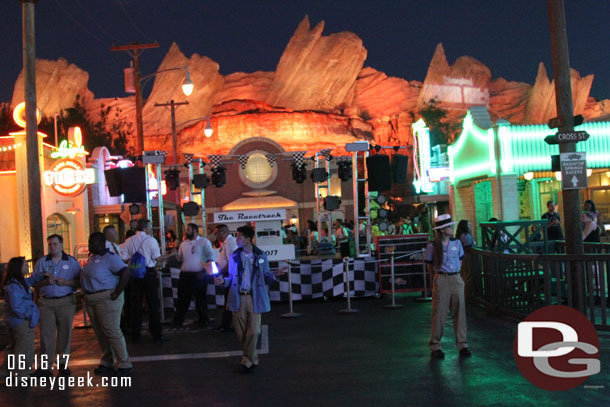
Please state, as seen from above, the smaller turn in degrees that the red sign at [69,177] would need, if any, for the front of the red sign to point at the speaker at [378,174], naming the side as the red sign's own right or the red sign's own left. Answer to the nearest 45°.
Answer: approximately 45° to the red sign's own left

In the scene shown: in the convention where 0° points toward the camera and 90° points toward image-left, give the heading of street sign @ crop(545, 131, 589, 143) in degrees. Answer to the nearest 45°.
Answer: approximately 0°

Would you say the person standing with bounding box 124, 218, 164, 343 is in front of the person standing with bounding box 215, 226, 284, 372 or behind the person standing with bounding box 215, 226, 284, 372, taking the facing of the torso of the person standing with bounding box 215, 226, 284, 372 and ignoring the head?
behind
